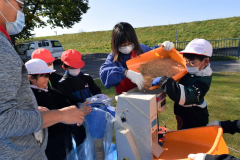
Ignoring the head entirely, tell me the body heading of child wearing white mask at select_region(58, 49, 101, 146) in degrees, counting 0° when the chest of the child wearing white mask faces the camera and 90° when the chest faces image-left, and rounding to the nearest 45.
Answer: approximately 315°

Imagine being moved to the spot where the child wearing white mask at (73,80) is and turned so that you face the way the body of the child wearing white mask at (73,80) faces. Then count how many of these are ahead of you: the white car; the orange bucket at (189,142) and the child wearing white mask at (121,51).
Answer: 2

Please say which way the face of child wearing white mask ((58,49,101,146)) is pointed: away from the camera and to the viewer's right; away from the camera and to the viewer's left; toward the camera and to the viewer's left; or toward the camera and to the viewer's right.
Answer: toward the camera and to the viewer's right

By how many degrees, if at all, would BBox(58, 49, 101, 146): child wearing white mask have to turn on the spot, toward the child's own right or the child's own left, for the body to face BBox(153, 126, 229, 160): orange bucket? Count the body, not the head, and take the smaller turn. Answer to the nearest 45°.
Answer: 0° — they already face it

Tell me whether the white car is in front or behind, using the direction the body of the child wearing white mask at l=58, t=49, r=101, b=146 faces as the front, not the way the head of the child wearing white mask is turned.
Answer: behind

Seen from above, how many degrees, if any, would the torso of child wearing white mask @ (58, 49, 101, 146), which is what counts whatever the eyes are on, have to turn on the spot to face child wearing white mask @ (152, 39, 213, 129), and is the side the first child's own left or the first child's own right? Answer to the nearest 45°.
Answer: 0° — they already face them

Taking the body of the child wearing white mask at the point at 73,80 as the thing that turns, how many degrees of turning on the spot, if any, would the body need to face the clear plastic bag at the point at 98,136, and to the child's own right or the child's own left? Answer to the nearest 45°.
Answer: approximately 45° to the child's own right

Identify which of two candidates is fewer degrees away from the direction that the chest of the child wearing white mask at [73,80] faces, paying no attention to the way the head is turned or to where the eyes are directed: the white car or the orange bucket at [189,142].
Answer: the orange bucket

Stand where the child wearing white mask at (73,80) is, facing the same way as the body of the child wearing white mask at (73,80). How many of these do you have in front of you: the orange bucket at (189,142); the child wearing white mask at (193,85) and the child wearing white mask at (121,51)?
3
